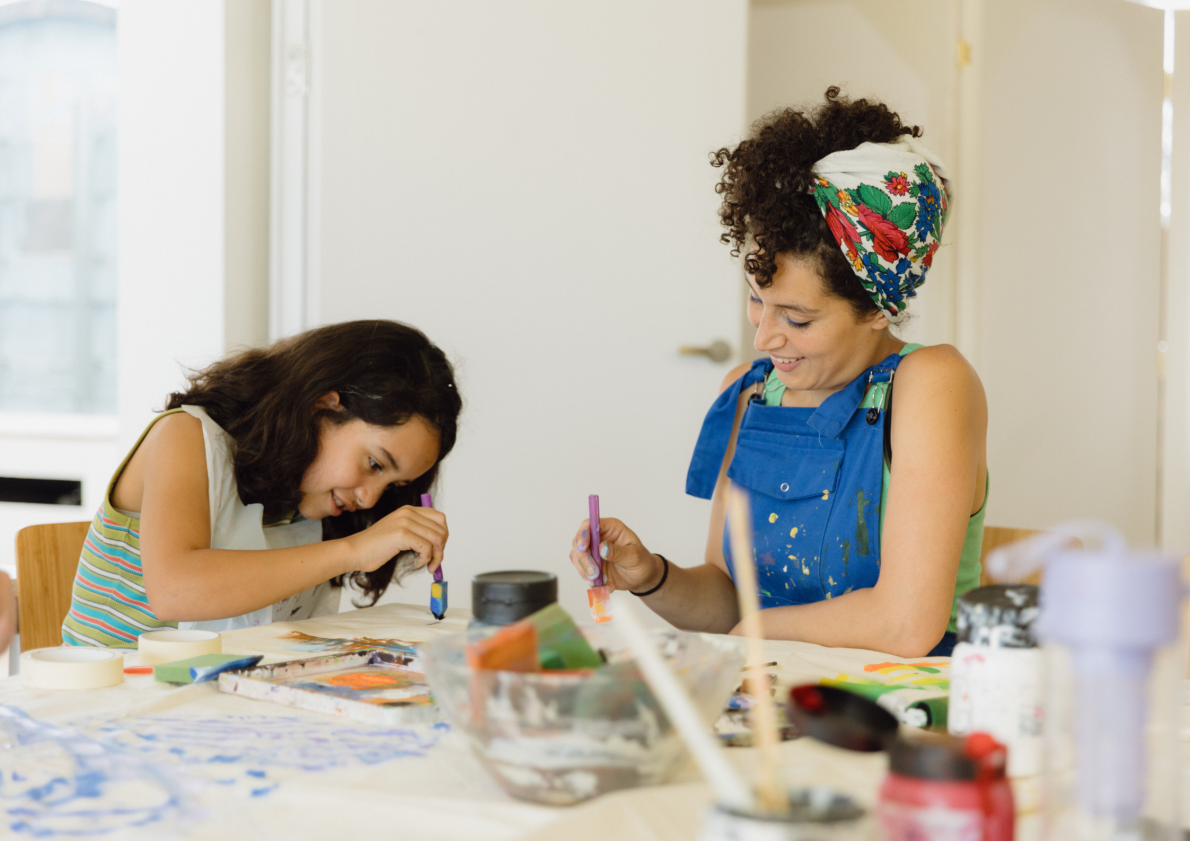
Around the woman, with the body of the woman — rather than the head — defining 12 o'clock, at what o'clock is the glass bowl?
The glass bowl is roughly at 11 o'clock from the woman.

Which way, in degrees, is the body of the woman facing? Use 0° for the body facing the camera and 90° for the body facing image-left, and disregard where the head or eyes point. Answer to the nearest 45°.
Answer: approximately 45°

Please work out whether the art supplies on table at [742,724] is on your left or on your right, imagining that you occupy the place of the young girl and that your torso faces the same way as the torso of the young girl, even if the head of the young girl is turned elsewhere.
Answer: on your right

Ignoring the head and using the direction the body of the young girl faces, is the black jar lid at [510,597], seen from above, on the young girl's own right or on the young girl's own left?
on the young girl's own right

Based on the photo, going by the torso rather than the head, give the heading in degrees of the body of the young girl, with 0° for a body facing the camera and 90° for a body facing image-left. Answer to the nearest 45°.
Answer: approximately 270°

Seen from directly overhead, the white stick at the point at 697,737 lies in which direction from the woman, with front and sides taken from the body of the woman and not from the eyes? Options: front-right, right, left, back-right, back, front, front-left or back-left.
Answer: front-left

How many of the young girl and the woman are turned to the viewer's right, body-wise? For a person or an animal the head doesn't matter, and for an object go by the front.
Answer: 1
